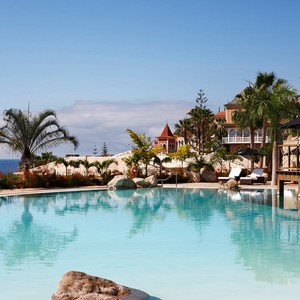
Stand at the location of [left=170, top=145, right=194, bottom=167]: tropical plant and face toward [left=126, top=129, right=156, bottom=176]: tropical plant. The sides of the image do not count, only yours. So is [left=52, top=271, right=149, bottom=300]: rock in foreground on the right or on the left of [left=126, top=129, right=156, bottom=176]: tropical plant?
left

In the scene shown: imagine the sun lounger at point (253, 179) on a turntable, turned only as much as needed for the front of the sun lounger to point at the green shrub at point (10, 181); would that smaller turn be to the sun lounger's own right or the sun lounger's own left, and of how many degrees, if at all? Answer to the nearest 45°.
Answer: approximately 45° to the sun lounger's own right

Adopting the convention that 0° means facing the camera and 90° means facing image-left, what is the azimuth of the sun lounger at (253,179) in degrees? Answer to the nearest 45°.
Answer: approximately 45°

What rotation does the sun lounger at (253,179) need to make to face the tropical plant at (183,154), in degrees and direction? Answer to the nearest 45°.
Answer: approximately 90° to its right

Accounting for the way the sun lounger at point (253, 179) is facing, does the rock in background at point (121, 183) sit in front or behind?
in front

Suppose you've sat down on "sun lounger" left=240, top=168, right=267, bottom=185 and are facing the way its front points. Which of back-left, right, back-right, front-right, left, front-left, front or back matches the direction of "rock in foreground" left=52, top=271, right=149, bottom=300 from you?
front-left

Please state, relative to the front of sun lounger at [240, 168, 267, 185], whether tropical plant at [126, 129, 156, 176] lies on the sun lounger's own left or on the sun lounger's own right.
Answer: on the sun lounger's own right

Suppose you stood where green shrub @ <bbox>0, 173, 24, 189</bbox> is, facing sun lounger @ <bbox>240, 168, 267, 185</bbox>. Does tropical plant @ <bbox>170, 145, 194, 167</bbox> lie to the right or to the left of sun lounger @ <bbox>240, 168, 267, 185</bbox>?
left

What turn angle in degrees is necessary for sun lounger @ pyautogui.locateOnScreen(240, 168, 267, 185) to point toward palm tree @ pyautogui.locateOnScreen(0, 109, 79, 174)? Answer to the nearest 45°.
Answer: approximately 45° to its right
